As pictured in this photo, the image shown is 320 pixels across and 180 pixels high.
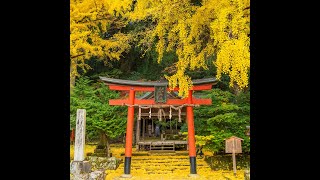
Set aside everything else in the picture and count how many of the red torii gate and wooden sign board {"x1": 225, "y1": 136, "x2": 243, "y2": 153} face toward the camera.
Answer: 2

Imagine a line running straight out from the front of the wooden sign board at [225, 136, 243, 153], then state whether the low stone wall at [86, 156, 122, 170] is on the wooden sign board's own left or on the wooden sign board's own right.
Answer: on the wooden sign board's own right

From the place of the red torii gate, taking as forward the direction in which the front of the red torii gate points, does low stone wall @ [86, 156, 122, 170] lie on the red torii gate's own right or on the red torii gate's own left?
on the red torii gate's own right

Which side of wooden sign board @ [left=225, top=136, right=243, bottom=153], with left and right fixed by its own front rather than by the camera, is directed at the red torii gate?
right

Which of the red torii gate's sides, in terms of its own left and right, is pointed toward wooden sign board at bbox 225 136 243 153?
left

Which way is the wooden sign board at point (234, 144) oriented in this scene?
toward the camera

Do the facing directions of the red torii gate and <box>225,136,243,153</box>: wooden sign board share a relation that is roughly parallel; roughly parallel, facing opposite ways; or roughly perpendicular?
roughly parallel

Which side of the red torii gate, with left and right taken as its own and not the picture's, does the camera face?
front
